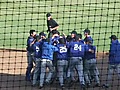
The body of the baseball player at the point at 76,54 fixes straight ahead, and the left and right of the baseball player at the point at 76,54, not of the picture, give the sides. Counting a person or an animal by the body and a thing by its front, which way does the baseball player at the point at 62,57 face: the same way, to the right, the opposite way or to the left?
the same way

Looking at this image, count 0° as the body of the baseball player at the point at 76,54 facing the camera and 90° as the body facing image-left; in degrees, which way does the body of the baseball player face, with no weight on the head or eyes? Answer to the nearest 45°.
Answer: approximately 180°

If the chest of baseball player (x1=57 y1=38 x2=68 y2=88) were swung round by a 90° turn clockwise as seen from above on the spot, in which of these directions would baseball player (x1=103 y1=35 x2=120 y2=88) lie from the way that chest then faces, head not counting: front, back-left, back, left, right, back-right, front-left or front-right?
front

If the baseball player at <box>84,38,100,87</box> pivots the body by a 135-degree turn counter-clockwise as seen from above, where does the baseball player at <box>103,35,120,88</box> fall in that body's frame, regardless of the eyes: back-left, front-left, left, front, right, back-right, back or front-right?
left

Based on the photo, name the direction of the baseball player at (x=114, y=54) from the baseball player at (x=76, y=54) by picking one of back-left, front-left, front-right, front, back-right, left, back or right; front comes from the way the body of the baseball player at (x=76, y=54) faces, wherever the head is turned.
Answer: right

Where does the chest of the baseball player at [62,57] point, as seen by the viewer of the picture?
away from the camera

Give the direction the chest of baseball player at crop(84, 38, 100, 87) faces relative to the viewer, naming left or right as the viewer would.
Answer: facing away from the viewer and to the left of the viewer

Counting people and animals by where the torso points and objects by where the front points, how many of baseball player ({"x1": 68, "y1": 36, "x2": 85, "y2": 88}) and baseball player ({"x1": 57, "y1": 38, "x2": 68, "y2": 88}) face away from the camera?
2

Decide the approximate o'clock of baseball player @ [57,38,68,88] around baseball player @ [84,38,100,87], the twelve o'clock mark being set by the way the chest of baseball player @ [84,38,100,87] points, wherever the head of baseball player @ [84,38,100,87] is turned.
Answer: baseball player @ [57,38,68,88] is roughly at 10 o'clock from baseball player @ [84,38,100,87].

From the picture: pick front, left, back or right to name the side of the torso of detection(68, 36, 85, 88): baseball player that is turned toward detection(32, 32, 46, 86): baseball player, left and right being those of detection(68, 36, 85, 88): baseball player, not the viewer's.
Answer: left

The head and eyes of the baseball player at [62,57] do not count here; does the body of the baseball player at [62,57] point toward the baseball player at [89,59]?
no
